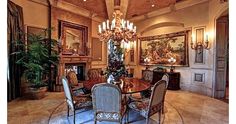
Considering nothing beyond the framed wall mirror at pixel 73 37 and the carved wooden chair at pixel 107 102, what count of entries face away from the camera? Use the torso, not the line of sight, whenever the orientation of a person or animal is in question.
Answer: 1

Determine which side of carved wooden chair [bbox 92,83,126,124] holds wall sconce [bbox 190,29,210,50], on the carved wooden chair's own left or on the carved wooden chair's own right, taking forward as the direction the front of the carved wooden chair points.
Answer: on the carved wooden chair's own right

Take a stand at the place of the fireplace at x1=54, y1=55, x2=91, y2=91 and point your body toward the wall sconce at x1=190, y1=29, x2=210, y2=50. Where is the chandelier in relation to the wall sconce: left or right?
right

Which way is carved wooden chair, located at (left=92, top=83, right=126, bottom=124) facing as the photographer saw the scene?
facing away from the viewer

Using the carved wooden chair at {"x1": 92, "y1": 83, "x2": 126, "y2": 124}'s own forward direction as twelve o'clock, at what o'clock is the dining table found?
The dining table is roughly at 1 o'clock from the carved wooden chair.

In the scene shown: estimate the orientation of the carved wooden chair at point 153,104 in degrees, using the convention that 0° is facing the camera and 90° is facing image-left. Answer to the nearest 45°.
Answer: approximately 135°

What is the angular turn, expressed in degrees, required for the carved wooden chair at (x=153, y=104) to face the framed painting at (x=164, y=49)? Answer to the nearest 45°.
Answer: approximately 45° to its right

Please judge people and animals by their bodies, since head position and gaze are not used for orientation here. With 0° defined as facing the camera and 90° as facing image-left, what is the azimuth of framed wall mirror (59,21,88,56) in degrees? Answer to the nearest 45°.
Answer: approximately 315°

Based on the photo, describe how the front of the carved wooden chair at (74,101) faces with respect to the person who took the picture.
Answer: facing away from the viewer and to the right of the viewer

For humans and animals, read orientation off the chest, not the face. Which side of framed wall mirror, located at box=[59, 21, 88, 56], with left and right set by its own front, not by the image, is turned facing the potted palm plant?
right

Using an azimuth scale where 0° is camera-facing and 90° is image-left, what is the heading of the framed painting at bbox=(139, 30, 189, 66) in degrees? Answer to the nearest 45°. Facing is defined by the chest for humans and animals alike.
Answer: approximately 45°
